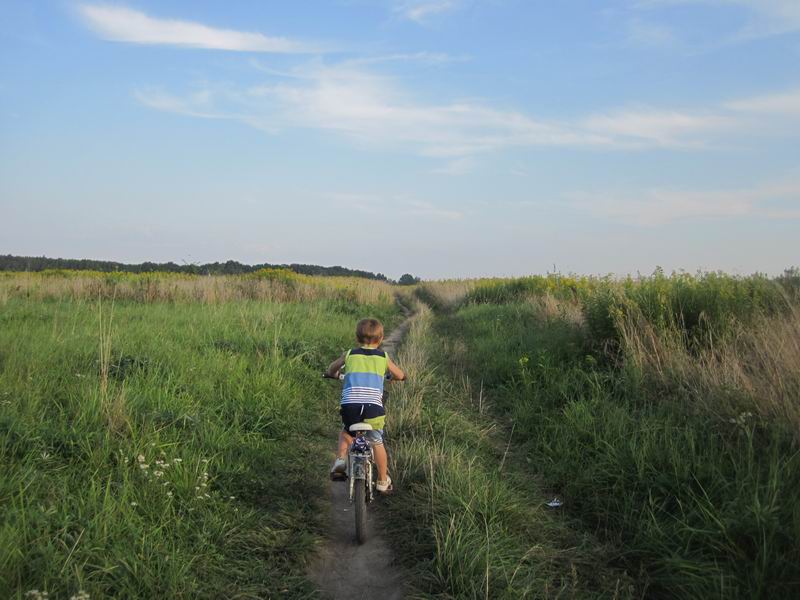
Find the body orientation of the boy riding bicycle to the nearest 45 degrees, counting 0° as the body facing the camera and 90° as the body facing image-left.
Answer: approximately 180°

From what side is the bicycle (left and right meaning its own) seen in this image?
back

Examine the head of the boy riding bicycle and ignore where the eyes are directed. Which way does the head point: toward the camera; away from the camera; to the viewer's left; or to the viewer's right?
away from the camera
